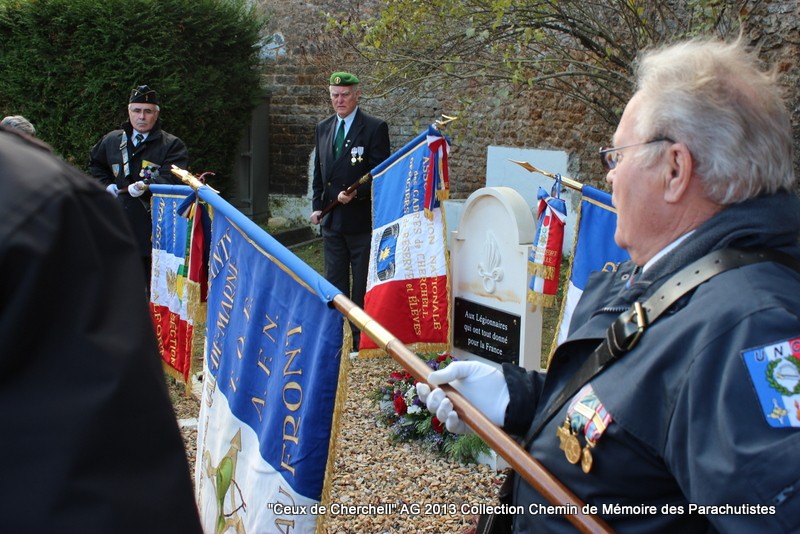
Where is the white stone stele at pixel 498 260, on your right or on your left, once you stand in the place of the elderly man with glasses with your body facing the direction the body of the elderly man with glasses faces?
on your right

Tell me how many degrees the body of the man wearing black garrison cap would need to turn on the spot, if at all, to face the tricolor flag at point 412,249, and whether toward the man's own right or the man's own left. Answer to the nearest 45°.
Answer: approximately 45° to the man's own left

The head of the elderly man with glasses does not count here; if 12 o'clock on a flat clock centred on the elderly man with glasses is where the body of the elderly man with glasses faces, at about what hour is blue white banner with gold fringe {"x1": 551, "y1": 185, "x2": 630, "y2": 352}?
The blue white banner with gold fringe is roughly at 3 o'clock from the elderly man with glasses.

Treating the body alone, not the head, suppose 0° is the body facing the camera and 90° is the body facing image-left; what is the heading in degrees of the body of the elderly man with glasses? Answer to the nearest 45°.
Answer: approximately 90°

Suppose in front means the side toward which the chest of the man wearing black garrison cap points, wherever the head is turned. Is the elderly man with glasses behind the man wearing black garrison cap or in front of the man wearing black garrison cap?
in front

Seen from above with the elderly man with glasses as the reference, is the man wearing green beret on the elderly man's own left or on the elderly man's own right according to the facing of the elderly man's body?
on the elderly man's own right

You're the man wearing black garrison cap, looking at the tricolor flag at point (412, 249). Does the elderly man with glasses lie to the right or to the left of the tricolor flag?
right

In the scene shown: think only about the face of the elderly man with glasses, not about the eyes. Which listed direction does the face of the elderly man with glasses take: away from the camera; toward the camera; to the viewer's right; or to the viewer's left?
to the viewer's left

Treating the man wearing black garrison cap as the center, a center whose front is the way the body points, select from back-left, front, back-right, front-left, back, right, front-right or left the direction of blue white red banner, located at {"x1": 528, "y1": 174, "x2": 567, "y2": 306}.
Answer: front-left

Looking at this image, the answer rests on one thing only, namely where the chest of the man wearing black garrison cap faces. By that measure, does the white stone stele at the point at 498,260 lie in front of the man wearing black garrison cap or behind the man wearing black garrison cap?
in front

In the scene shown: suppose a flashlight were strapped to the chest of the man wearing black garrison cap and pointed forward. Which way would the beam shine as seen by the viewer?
toward the camera

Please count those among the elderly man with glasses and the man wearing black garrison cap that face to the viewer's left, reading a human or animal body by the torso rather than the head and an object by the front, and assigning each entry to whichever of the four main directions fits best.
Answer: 1
